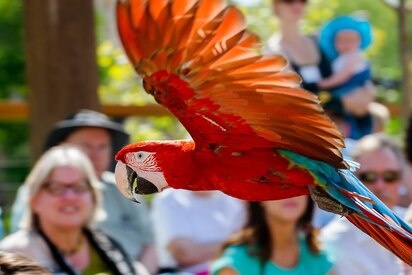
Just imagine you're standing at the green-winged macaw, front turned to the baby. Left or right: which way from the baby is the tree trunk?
left

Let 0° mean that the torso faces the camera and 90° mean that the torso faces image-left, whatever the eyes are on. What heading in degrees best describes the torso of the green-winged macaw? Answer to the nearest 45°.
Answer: approximately 90°

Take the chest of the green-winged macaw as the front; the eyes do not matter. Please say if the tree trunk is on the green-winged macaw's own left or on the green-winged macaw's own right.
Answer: on the green-winged macaw's own right

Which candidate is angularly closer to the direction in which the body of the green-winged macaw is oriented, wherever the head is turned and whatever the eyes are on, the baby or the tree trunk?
the tree trunk

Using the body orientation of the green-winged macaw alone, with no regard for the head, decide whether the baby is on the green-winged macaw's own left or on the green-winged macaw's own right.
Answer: on the green-winged macaw's own right

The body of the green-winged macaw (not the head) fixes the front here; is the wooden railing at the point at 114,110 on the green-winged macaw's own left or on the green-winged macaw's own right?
on the green-winged macaw's own right
